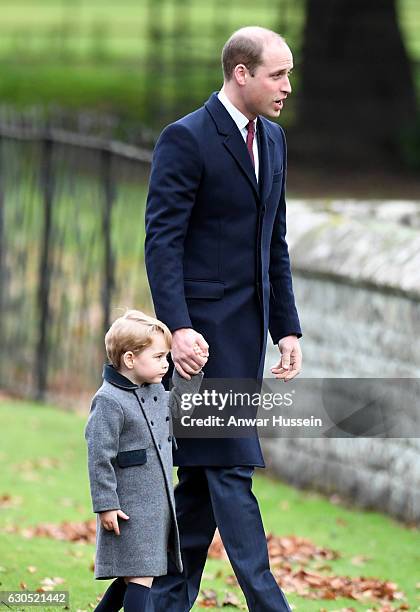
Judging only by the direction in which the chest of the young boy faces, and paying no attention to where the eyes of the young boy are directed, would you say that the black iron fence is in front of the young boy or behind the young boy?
behind

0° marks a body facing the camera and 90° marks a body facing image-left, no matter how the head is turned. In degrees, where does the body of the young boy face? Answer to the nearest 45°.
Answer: approximately 315°

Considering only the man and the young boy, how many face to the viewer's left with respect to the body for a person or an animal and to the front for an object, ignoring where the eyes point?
0

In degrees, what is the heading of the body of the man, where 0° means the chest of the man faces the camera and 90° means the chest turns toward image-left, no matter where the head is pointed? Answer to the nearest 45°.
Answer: approximately 315°

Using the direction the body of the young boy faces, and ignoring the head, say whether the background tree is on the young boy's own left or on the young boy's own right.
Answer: on the young boy's own left

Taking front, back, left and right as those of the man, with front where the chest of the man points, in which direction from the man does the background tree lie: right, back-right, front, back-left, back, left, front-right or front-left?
back-left

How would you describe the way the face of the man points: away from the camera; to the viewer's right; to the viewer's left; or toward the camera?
to the viewer's right
